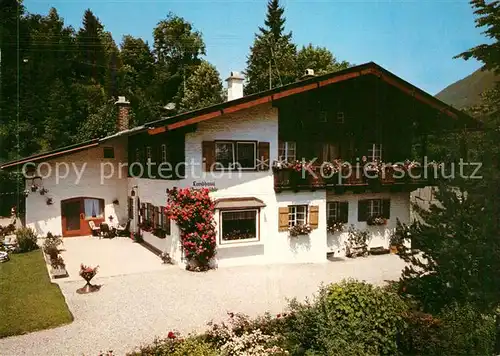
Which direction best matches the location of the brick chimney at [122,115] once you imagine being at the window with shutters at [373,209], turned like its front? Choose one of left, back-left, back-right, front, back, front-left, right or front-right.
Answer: right

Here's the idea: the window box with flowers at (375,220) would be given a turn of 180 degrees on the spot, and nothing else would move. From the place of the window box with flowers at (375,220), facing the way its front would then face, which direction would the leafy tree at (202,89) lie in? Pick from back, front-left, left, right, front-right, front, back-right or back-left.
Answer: front-left

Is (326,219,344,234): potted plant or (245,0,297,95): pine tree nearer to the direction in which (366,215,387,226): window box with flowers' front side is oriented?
the potted plant

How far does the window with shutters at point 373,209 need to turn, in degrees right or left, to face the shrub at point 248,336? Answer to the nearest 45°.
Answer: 0° — it already faces it

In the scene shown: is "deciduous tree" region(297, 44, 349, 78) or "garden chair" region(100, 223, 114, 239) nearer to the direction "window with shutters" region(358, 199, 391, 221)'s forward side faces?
the garden chair

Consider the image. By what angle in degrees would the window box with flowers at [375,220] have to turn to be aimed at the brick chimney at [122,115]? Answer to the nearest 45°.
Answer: approximately 90° to its right

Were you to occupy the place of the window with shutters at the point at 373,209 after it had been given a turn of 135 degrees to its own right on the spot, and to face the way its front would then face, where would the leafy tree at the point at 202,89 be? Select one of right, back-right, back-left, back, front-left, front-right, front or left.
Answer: front

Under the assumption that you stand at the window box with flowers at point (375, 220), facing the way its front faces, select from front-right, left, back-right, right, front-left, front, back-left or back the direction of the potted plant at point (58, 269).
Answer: front-right

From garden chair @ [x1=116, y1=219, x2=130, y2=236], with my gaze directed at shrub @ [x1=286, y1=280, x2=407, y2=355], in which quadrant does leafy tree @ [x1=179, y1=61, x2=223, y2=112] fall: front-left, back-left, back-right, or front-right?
back-left

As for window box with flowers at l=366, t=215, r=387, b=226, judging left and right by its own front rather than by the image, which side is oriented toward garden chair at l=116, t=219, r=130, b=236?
right

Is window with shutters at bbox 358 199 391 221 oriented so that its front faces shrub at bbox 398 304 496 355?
yes

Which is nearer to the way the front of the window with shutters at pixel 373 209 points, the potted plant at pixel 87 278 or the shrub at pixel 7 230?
the potted plant

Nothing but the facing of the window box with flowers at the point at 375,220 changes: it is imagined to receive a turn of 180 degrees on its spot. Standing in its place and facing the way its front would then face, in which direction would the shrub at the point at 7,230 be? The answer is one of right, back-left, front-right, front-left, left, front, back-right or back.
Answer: left

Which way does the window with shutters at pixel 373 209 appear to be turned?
toward the camera

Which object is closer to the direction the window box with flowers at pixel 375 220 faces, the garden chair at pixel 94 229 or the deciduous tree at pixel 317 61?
the garden chair

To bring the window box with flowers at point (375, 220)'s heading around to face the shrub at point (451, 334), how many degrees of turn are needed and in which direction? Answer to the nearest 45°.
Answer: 0° — it already faces it

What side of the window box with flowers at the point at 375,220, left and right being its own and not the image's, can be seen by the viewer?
front

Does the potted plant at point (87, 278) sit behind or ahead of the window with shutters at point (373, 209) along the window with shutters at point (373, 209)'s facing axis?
ahead
